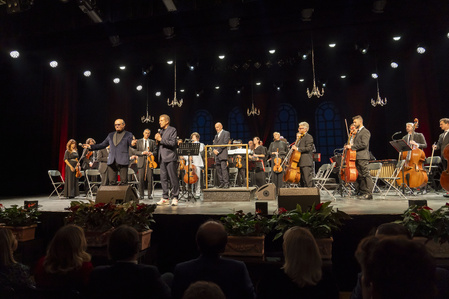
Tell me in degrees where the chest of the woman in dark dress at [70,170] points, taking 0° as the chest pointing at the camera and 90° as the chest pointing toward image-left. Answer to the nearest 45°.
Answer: approximately 315°

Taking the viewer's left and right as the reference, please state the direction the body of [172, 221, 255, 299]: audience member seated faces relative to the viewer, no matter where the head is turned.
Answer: facing away from the viewer

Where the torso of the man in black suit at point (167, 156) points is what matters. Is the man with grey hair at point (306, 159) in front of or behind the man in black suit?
behind

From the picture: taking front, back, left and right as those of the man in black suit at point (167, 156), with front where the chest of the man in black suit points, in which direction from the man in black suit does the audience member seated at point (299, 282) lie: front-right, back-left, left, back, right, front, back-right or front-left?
front-left

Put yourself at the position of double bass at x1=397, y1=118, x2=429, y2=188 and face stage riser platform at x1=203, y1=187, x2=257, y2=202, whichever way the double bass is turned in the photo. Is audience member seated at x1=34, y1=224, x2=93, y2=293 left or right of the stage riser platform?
left

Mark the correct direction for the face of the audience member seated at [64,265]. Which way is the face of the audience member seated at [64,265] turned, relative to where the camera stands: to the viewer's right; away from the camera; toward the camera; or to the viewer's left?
away from the camera

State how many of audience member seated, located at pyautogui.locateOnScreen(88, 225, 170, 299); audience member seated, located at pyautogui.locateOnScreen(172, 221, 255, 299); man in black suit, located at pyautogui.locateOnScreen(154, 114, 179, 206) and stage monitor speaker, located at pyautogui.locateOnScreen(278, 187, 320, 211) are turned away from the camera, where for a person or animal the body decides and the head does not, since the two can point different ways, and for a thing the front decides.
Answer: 3

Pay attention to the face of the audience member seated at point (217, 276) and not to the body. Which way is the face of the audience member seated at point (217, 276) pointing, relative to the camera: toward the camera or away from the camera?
away from the camera

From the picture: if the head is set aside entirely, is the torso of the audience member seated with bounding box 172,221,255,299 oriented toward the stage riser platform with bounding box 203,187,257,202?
yes

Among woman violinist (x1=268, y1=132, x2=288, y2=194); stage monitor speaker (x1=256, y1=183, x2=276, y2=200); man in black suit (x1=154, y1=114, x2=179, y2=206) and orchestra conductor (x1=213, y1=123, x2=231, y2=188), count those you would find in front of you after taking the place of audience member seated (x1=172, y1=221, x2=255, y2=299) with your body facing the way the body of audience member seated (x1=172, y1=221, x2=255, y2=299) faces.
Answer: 4

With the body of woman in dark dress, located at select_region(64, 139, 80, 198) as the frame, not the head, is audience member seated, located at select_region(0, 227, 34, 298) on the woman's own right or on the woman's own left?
on the woman's own right
